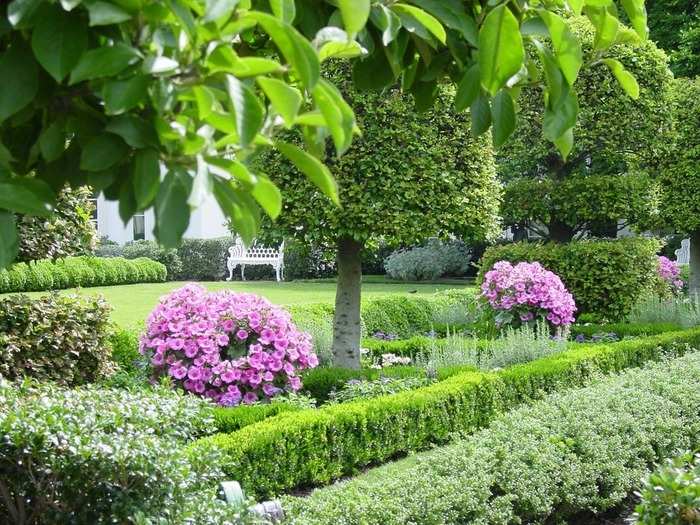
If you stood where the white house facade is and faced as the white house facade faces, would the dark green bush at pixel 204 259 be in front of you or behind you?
in front

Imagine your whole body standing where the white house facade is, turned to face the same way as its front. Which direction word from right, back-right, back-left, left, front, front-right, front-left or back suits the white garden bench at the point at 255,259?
front-left

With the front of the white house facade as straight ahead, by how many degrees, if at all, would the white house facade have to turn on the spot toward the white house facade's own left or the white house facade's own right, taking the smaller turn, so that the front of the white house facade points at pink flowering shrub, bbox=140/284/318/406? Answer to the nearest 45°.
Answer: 0° — it already faces it

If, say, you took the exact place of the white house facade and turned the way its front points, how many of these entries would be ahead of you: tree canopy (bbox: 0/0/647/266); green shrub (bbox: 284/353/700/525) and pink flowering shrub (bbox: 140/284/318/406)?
3

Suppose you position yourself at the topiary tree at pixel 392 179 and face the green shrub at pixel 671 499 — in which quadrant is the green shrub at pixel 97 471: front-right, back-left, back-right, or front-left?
front-right

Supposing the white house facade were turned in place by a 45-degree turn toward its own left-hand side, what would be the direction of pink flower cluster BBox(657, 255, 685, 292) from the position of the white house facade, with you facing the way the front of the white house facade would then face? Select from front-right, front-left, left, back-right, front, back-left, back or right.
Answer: front

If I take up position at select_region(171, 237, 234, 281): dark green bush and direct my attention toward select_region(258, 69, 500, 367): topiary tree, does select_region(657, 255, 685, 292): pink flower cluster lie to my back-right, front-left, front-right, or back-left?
front-left

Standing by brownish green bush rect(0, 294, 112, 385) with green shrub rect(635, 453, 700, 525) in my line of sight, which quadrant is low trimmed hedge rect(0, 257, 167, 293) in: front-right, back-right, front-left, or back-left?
back-left

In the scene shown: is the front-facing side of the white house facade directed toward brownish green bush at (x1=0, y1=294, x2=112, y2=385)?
yes

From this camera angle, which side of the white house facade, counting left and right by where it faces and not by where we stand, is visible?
front

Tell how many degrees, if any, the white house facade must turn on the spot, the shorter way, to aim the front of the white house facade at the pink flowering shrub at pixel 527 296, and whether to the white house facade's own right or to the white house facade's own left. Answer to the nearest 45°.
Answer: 0° — it already faces it

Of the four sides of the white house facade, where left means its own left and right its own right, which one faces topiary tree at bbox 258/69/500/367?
front

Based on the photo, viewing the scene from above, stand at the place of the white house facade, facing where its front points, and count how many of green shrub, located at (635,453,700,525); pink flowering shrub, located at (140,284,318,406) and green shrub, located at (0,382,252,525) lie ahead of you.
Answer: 3

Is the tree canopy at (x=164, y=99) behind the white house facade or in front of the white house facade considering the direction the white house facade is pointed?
in front

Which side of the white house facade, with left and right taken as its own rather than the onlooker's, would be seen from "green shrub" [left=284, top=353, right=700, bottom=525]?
front

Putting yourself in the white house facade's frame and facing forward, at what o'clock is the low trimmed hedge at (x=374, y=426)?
The low trimmed hedge is roughly at 12 o'clock from the white house facade.

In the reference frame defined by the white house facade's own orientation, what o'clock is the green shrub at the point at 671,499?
The green shrub is roughly at 12 o'clock from the white house facade.

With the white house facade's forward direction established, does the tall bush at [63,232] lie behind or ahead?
ahead
